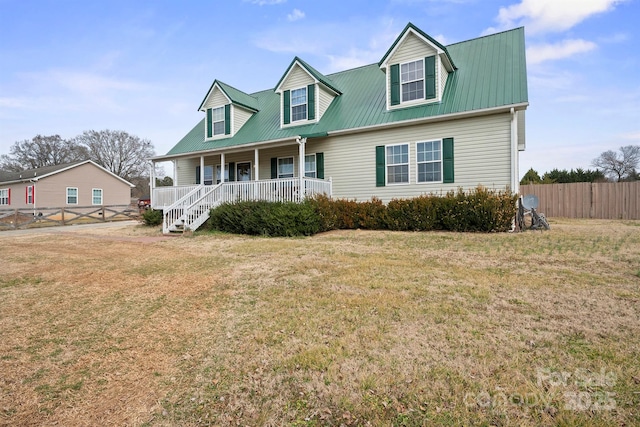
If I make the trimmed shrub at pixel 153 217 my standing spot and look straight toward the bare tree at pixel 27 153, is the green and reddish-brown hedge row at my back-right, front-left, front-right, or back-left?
back-right

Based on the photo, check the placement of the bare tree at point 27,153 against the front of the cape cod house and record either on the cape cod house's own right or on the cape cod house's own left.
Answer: on the cape cod house's own right

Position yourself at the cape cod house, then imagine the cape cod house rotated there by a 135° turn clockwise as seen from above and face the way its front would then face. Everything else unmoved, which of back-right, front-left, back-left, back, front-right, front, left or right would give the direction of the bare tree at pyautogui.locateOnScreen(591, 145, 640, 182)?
front-right

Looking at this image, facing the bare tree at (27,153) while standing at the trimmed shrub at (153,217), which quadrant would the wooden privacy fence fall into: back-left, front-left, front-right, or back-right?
back-right

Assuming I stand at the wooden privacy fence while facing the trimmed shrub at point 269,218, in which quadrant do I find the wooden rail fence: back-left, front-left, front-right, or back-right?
front-right

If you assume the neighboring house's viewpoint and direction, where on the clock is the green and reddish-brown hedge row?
The green and reddish-brown hedge row is roughly at 10 o'clock from the neighboring house.

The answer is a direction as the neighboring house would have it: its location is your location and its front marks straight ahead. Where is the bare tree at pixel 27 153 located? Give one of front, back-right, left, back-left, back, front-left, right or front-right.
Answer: back-right

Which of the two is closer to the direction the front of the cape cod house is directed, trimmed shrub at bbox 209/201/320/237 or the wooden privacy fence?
the trimmed shrub

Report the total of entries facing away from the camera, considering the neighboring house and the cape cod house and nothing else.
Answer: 0

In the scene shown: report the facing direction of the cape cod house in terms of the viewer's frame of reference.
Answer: facing the viewer and to the left of the viewer
